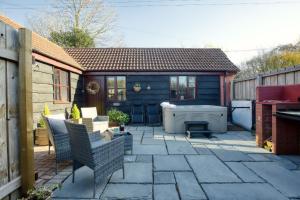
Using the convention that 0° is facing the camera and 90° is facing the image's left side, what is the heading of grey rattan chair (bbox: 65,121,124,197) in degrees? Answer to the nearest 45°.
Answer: approximately 225°

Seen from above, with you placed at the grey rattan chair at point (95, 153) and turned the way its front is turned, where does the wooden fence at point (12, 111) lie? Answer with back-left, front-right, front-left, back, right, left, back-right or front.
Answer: back

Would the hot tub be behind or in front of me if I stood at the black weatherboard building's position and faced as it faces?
in front

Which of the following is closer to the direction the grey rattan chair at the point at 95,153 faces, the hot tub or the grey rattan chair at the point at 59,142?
the hot tub

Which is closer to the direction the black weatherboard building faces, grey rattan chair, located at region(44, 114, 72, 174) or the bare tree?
the grey rattan chair

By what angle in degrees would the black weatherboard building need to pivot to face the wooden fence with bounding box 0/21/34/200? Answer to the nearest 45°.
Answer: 0° — it already faces it

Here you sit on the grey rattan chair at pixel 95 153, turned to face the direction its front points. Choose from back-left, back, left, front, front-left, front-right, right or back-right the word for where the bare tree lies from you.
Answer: front-left

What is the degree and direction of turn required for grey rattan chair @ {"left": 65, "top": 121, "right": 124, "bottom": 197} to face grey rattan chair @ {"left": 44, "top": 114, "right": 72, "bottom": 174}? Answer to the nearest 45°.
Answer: approximately 90° to its left

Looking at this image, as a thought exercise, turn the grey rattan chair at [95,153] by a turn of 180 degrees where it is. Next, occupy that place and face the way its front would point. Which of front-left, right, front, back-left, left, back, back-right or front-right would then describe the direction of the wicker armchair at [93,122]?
back-right

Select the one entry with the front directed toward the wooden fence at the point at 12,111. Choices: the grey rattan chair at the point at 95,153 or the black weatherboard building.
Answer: the black weatherboard building

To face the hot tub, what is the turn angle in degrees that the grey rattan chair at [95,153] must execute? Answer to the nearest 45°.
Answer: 0° — it already faces it

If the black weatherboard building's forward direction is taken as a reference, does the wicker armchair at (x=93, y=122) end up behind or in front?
in front

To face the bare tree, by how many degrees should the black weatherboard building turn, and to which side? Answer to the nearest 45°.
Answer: approximately 135° to its right

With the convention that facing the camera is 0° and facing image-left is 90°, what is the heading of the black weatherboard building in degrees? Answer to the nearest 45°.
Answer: approximately 0°

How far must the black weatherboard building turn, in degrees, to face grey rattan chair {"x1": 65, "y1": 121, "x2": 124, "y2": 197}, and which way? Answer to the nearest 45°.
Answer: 0° — it already faces it
